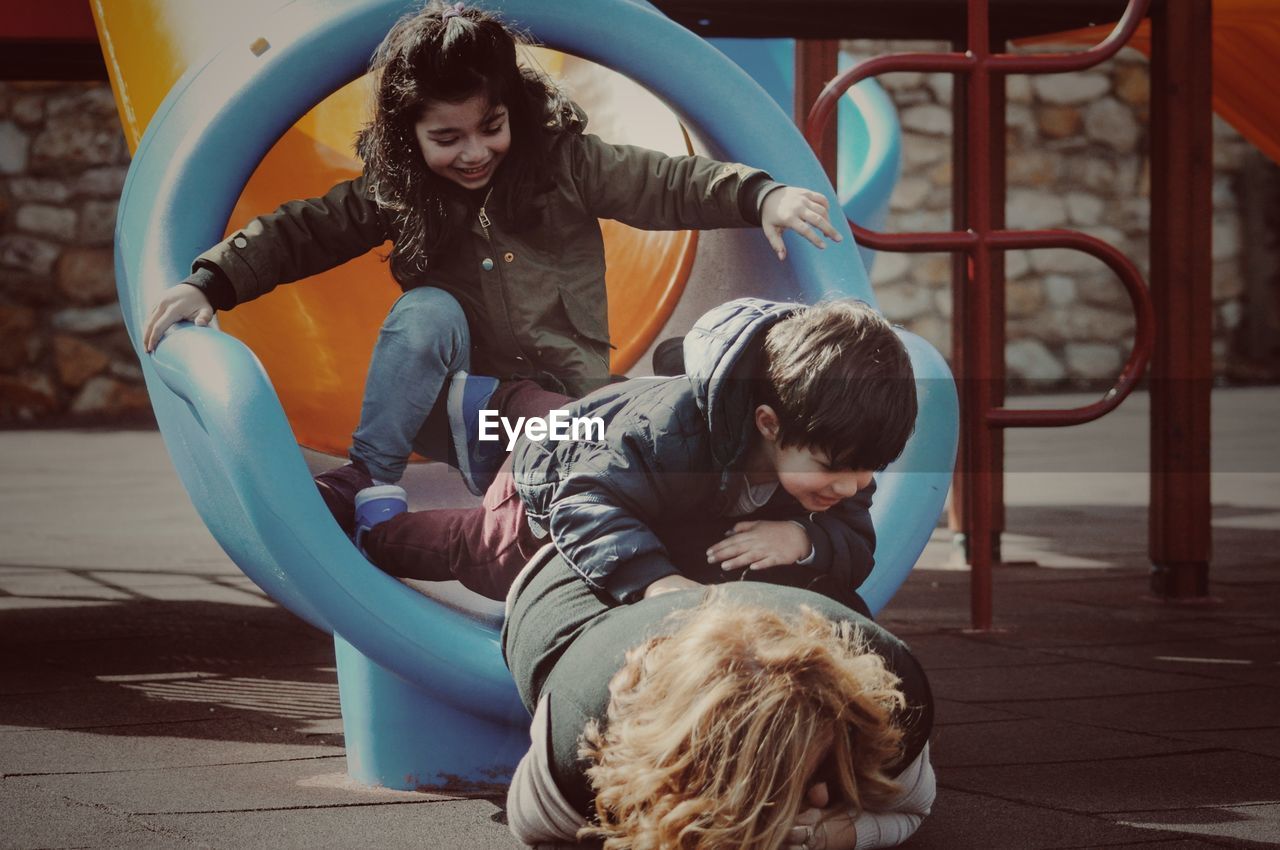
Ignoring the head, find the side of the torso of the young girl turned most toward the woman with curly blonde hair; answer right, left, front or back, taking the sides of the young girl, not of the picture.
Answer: front

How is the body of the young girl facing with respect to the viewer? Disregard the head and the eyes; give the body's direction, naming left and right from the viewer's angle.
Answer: facing the viewer

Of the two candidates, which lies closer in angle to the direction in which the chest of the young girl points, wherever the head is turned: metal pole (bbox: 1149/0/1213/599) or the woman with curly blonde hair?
the woman with curly blonde hair

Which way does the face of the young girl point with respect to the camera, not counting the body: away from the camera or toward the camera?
toward the camera

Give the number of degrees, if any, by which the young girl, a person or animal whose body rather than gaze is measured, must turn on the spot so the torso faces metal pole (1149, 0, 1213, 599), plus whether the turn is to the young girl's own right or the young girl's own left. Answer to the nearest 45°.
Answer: approximately 135° to the young girl's own left
